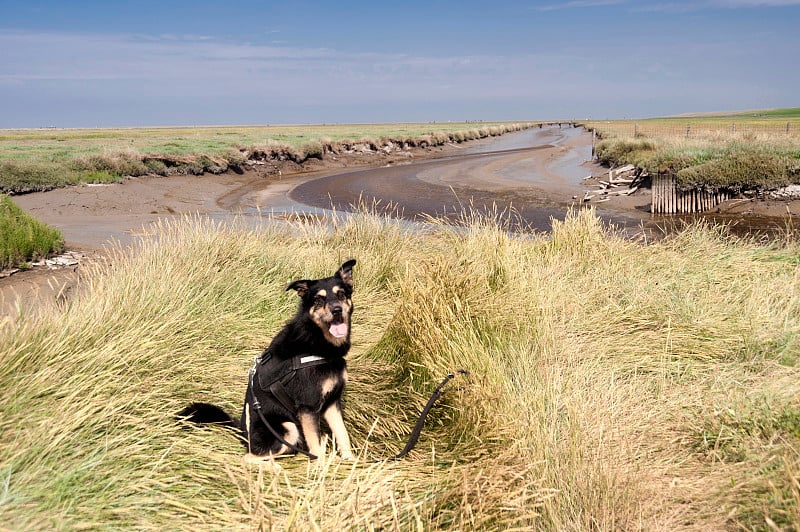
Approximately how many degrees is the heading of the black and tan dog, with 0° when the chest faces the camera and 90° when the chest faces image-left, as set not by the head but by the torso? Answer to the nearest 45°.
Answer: approximately 315°

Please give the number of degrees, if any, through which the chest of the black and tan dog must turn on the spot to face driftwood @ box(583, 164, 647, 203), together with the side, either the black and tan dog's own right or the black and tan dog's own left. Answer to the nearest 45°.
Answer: approximately 90° to the black and tan dog's own left
